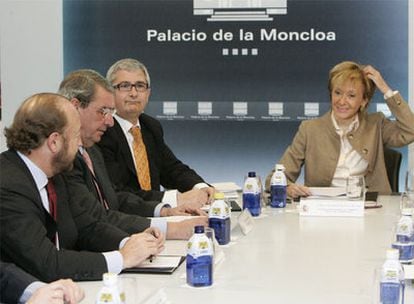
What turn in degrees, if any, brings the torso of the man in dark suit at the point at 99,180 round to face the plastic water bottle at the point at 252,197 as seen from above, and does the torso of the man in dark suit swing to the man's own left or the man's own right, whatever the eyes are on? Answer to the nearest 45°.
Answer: approximately 45° to the man's own left

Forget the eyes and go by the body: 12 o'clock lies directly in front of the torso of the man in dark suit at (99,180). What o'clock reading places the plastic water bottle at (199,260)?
The plastic water bottle is roughly at 1 o'clock from the man in dark suit.

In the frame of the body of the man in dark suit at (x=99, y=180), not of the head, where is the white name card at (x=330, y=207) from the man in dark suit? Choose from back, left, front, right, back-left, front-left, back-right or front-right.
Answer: front-left

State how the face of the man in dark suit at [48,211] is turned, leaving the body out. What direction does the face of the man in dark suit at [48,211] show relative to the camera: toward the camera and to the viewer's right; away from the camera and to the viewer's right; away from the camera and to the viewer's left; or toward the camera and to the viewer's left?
away from the camera and to the viewer's right

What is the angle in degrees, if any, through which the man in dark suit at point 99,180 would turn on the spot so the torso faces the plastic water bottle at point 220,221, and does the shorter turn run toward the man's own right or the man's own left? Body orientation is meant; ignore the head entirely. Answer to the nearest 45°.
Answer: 0° — they already face it

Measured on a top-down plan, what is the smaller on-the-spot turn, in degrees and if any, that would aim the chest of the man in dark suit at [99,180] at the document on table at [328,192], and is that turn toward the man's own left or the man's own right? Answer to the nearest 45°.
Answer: approximately 45° to the man's own left

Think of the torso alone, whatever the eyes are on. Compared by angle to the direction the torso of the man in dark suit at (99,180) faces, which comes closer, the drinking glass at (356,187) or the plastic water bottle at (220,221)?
the plastic water bottle

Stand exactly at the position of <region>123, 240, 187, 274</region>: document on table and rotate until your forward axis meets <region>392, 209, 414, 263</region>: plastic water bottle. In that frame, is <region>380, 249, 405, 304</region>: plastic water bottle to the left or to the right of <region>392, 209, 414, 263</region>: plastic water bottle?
right

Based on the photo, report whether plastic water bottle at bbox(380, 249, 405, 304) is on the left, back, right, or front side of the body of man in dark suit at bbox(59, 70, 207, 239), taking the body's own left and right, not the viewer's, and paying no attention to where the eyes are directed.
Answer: front

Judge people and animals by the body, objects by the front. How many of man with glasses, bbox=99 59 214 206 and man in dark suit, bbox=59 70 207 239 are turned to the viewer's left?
0

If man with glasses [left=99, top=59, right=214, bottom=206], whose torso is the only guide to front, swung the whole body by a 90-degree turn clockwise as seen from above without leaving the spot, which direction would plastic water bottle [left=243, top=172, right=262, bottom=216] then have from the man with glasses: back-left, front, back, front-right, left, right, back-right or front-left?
left

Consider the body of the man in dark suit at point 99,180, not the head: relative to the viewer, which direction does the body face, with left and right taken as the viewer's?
facing the viewer and to the right of the viewer

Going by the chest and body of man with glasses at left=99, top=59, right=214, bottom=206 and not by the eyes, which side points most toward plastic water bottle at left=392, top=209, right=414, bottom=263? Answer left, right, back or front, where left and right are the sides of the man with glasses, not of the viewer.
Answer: front
